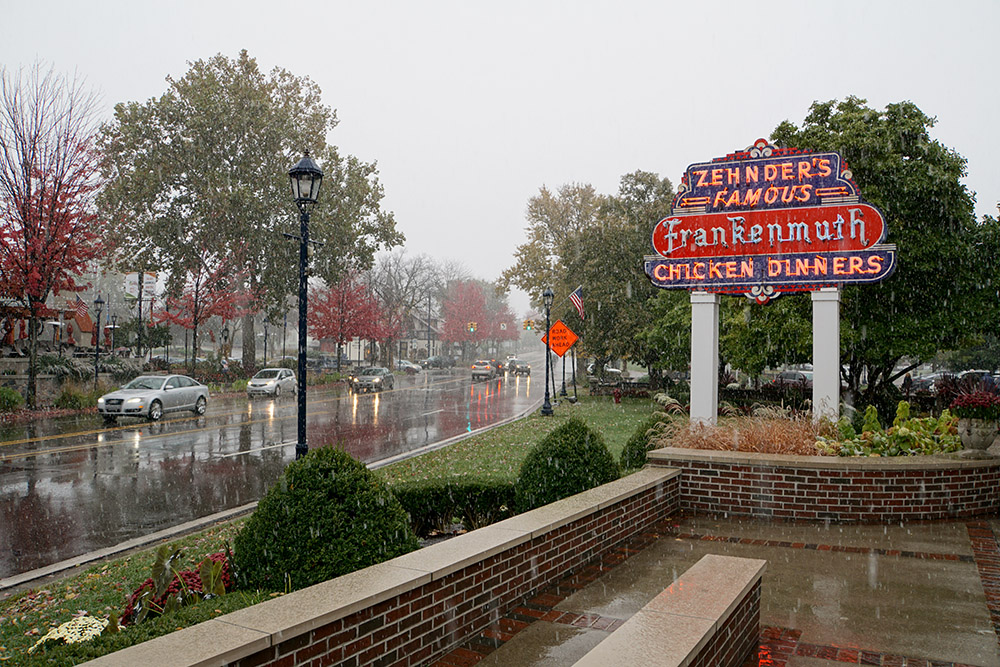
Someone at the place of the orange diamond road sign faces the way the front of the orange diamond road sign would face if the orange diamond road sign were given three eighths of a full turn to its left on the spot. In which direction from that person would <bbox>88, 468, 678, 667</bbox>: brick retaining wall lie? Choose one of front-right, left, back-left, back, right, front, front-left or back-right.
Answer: back-right

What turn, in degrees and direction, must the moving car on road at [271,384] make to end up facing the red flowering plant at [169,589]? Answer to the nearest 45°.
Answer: approximately 45° to its left

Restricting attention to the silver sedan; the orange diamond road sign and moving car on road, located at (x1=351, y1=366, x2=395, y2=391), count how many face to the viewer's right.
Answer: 0

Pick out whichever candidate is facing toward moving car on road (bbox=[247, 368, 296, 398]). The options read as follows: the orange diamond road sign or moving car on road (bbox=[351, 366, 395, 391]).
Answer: moving car on road (bbox=[351, 366, 395, 391])

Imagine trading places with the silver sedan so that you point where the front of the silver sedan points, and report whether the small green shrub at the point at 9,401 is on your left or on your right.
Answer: on your right

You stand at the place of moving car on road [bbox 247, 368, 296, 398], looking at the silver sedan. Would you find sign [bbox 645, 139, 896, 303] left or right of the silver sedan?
left

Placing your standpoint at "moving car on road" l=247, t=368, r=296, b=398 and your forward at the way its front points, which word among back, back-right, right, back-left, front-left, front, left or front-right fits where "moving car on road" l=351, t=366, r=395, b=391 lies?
back

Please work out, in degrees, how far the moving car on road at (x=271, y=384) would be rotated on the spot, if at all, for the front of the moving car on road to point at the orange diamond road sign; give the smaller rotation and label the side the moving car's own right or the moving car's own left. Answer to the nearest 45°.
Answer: approximately 90° to the moving car's own left

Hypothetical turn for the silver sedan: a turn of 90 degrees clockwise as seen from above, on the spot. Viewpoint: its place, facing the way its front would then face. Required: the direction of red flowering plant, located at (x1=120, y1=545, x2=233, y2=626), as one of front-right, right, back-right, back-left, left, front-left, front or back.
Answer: back-left

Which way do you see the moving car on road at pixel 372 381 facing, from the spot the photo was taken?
facing the viewer and to the left of the viewer

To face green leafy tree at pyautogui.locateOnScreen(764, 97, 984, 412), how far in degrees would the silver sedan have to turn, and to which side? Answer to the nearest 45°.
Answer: approximately 90° to its left

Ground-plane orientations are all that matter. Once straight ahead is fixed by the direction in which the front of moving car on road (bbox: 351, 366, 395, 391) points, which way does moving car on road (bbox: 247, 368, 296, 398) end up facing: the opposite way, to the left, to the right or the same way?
the same way

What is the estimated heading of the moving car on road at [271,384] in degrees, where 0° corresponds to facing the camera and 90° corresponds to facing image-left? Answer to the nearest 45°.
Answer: approximately 45°

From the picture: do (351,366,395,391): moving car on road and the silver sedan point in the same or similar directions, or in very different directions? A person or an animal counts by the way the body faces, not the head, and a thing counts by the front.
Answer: same or similar directions

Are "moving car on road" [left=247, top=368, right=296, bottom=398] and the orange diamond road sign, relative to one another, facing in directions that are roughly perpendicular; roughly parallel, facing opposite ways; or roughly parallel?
roughly parallel

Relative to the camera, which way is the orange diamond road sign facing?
toward the camera

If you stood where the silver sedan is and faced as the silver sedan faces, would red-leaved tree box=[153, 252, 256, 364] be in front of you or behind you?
behind

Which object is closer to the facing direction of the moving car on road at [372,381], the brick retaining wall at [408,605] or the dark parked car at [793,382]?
the brick retaining wall

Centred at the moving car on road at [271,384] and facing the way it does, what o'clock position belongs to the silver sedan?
The silver sedan is roughly at 11 o'clock from the moving car on road.
